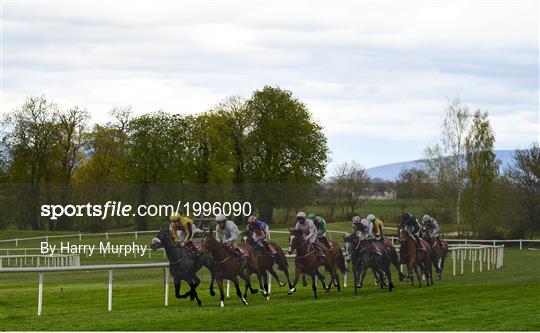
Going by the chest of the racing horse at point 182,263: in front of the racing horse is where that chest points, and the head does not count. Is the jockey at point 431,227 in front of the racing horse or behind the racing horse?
behind

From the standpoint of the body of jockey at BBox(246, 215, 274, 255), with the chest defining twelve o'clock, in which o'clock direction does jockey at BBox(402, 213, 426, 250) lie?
jockey at BBox(402, 213, 426, 250) is roughly at 6 o'clock from jockey at BBox(246, 215, 274, 255).

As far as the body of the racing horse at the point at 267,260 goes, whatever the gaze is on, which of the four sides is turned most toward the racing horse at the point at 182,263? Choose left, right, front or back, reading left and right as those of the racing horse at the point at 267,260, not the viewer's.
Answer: front

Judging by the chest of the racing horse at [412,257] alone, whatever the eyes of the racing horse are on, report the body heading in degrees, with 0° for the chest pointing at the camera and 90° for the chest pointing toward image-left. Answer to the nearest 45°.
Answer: approximately 45°

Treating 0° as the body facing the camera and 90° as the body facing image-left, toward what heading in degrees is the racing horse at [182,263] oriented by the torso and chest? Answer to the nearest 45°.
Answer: approximately 45°

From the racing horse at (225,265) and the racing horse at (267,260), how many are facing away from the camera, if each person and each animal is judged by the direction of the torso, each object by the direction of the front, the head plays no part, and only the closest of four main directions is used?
0

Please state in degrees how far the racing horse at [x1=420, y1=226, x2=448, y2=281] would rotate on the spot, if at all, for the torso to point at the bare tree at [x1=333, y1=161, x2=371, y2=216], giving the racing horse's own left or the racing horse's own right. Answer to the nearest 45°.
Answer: approximately 90° to the racing horse's own right

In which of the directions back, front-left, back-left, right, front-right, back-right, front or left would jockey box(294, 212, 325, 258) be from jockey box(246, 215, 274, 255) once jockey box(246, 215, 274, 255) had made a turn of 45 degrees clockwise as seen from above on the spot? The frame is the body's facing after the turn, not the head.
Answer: back

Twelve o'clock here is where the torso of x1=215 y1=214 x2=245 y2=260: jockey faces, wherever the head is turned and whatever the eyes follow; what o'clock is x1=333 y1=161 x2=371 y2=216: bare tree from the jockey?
The bare tree is roughly at 5 o'clock from the jockey.

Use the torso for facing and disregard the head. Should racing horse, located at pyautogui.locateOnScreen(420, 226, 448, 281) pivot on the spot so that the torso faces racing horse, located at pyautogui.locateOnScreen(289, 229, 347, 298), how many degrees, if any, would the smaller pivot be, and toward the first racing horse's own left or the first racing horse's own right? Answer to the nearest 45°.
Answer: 0° — it already faces it

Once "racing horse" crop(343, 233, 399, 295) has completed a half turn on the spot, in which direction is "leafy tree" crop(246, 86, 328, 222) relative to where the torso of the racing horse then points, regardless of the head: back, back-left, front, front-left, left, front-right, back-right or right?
front-left

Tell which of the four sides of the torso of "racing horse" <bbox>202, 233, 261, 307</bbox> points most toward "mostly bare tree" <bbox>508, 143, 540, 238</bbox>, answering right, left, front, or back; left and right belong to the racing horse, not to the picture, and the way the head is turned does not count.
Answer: back

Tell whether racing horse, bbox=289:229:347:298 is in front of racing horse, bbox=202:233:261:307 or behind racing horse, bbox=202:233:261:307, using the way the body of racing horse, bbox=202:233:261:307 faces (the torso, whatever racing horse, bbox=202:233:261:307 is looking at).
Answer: behind

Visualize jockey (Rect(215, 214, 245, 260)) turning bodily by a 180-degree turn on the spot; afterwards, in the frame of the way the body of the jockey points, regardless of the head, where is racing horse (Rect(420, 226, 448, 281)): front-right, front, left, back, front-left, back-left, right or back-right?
front

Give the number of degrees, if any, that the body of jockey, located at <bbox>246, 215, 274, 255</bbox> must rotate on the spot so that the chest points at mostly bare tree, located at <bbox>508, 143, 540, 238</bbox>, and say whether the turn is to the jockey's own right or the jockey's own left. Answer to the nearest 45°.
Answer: approximately 180°

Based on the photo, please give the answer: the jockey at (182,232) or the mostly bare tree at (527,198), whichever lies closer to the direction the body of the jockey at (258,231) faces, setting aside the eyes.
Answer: the jockey
